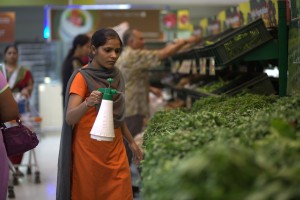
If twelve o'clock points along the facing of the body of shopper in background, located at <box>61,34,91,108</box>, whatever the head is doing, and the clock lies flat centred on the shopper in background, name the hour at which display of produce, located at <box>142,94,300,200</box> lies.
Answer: The display of produce is roughly at 3 o'clock from the shopper in background.

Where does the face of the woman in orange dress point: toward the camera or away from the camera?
toward the camera

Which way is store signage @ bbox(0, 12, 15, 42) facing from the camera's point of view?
toward the camera

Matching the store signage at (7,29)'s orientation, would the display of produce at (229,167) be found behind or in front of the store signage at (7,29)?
in front

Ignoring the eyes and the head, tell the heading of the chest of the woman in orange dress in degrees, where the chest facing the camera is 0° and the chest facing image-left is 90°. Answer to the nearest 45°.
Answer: approximately 315°

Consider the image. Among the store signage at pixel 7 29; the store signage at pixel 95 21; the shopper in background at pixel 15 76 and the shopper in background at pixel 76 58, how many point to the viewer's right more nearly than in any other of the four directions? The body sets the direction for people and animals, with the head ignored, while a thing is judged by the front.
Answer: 1

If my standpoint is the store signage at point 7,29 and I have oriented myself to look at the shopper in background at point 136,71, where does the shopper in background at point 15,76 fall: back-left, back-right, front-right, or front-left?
front-right

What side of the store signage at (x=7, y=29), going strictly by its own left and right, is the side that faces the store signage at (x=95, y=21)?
left

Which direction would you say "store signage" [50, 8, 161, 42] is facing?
toward the camera

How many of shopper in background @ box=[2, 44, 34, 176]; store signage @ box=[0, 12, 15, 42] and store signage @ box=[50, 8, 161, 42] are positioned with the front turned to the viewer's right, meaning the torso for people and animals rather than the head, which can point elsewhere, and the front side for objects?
0
